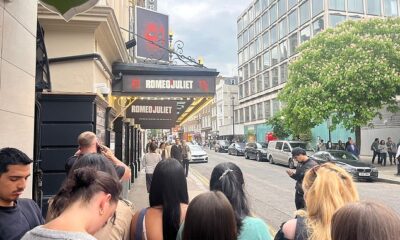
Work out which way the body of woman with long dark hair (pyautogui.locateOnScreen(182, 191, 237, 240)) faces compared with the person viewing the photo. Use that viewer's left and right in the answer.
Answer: facing away from the viewer

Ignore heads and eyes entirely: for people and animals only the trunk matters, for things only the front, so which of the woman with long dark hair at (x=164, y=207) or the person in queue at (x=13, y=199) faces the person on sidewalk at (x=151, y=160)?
the woman with long dark hair

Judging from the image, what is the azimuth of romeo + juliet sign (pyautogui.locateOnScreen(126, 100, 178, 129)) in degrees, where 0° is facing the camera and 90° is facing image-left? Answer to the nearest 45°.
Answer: approximately 0°

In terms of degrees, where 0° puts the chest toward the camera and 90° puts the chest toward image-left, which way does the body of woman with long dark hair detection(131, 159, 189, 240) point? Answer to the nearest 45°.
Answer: approximately 180°

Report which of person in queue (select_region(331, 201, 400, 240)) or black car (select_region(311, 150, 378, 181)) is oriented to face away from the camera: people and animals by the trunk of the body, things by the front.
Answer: the person in queue

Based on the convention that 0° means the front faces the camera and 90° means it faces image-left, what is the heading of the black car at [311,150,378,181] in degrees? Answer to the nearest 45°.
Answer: approximately 315°

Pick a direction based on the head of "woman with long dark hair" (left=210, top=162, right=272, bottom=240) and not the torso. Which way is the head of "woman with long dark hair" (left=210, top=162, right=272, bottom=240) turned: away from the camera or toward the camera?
away from the camera

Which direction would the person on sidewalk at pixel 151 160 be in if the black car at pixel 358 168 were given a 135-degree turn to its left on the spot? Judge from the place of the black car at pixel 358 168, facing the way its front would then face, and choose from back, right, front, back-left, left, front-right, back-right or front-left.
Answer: back-left
